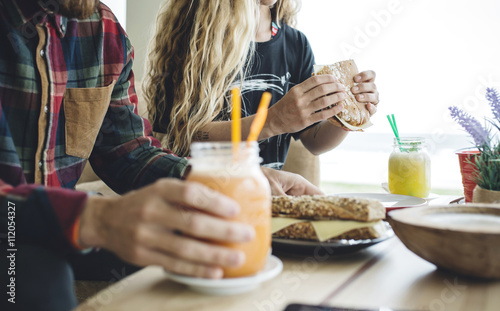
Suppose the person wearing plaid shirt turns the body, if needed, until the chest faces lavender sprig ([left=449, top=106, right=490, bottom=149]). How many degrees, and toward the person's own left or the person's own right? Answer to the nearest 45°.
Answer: approximately 45° to the person's own left

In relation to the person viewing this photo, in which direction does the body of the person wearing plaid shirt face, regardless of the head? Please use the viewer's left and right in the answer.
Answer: facing the viewer and to the right of the viewer

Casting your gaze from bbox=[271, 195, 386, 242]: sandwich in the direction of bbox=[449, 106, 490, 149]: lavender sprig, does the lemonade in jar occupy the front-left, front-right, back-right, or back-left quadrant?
front-left

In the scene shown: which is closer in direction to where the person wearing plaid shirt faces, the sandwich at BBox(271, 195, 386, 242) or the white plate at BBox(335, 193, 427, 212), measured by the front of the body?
the sandwich

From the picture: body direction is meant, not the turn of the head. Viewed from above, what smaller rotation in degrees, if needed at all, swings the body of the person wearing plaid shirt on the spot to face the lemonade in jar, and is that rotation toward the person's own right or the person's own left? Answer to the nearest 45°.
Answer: approximately 45° to the person's own left

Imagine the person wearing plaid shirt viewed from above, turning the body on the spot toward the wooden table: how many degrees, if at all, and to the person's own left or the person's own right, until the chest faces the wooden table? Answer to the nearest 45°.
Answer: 0° — they already face it

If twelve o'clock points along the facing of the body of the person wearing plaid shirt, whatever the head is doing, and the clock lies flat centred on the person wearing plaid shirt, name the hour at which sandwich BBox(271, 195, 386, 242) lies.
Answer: The sandwich is roughly at 12 o'clock from the person wearing plaid shirt.
